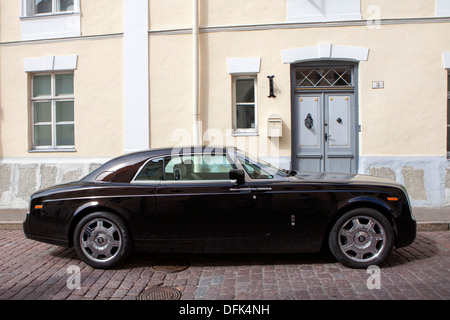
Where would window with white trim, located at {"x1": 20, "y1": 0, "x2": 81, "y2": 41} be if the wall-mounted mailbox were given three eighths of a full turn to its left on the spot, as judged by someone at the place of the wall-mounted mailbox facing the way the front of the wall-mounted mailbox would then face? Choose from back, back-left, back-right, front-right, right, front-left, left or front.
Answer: back-left

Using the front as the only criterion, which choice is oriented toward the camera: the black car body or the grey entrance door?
the grey entrance door

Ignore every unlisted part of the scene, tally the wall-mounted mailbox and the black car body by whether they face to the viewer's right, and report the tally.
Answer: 1

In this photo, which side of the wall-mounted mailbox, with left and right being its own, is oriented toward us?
front

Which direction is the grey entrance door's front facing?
toward the camera

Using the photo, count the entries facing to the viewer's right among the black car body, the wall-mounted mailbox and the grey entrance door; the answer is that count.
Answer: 1

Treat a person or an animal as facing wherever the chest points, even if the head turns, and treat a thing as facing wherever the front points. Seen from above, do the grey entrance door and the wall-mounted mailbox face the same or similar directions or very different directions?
same or similar directions

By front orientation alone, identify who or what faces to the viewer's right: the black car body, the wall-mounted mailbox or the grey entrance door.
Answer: the black car body

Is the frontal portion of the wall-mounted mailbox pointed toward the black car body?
yes

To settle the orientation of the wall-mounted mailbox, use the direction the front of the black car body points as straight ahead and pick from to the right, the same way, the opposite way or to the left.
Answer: to the right

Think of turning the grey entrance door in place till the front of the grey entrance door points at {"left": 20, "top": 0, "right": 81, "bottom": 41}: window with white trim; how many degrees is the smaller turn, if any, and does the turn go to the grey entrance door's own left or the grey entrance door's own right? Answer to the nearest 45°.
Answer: approximately 90° to the grey entrance door's own right

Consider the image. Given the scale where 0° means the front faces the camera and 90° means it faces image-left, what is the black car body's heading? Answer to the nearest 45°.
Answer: approximately 270°

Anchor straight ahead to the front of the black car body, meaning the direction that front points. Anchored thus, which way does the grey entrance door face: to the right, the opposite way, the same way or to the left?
to the right

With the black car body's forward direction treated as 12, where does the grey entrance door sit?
The grey entrance door is roughly at 10 o'clock from the black car body.
